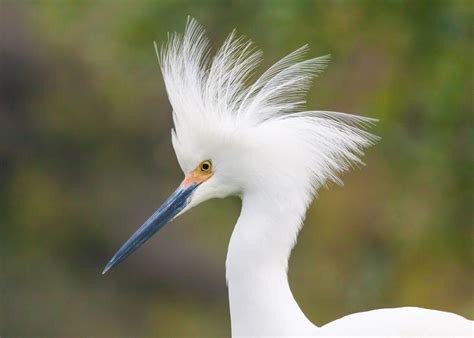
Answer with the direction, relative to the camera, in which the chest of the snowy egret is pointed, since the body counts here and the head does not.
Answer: to the viewer's left
